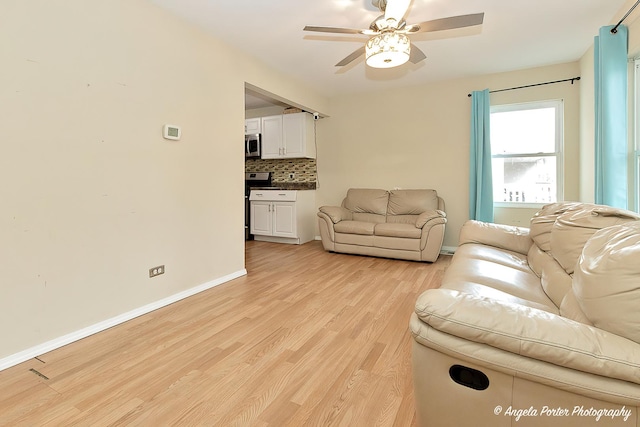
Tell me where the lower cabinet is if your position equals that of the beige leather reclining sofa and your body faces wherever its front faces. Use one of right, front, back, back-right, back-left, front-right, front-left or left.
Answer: front-right

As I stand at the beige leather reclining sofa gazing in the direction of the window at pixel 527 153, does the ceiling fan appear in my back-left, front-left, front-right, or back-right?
front-left

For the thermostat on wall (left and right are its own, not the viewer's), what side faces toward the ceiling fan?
front

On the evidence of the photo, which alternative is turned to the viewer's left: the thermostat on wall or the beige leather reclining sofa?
the beige leather reclining sofa

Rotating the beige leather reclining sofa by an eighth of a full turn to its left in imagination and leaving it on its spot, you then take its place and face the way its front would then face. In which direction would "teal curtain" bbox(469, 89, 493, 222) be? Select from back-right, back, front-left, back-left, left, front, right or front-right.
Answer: back-right

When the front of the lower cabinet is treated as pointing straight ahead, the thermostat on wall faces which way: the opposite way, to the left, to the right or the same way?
to the left

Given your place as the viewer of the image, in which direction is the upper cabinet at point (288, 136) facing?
facing the viewer and to the left of the viewer

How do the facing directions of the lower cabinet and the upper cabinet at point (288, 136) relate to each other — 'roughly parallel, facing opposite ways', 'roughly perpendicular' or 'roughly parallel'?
roughly parallel

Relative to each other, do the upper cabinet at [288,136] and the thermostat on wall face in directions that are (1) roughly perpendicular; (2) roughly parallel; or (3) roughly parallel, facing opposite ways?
roughly perpendicular

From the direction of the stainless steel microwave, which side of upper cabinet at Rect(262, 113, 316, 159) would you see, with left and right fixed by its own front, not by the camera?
right

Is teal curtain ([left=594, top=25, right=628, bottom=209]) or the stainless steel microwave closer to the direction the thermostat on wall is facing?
the teal curtain

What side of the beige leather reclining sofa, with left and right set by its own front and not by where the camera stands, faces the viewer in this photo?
left

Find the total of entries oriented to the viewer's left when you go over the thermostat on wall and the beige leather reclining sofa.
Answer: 1

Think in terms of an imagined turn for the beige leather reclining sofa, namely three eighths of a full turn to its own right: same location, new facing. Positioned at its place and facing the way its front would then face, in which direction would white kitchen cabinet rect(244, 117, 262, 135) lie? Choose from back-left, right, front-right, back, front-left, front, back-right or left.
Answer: left

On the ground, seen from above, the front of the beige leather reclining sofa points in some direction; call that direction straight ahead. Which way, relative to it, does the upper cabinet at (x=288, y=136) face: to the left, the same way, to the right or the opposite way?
to the left

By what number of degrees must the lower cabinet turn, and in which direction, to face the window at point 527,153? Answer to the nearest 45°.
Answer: approximately 90° to its left

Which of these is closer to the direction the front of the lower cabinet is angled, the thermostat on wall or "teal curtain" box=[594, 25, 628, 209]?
the thermostat on wall

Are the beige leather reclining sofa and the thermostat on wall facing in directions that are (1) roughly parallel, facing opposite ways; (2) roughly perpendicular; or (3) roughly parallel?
roughly parallel, facing opposite ways
